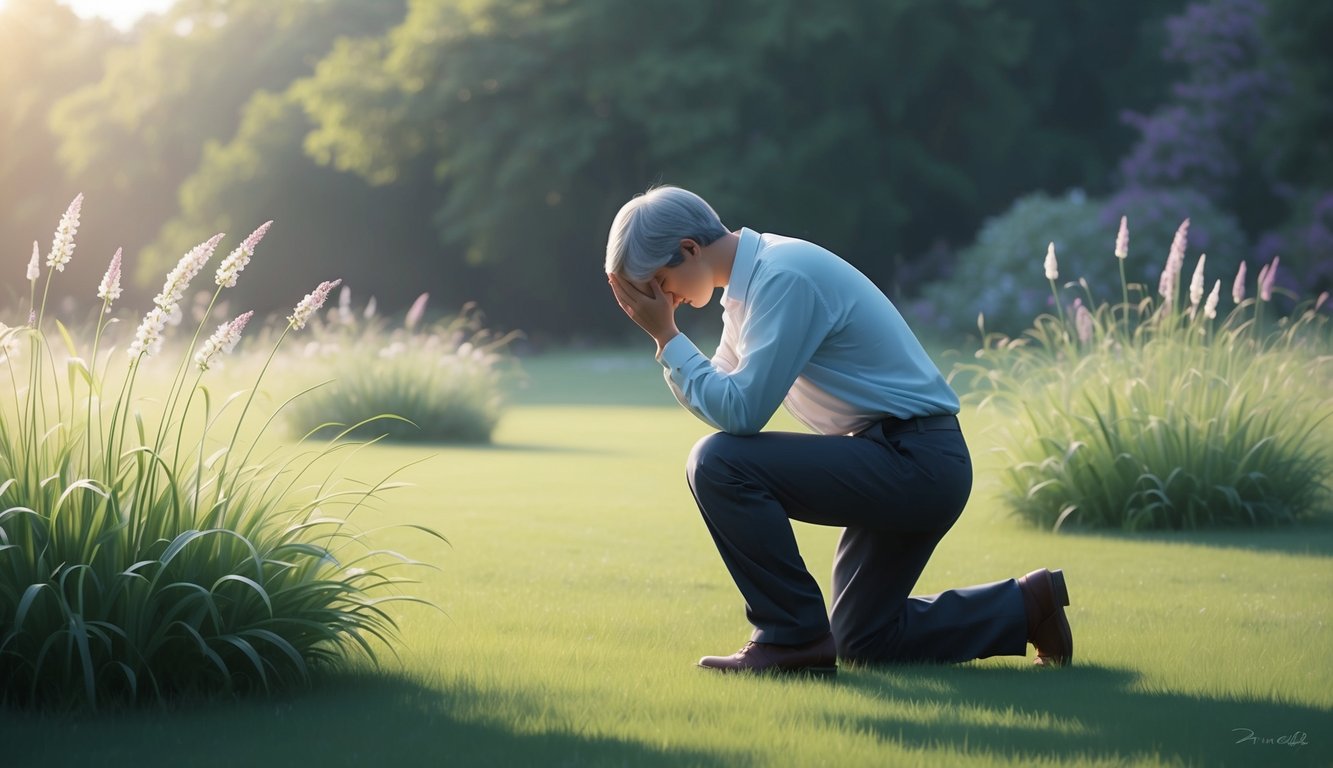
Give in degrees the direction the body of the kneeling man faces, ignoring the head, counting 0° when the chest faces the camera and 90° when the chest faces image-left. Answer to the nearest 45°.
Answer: approximately 90°

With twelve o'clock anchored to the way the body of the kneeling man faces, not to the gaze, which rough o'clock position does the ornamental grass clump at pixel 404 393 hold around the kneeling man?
The ornamental grass clump is roughly at 2 o'clock from the kneeling man.

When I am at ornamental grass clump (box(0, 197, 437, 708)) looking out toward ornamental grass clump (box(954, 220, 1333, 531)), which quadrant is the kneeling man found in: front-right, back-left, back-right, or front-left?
front-right

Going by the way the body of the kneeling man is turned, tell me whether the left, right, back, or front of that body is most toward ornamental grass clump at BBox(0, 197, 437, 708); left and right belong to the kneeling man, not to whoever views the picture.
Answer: front

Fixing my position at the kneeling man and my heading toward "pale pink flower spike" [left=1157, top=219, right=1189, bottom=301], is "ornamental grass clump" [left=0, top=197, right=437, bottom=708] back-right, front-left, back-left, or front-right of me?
back-left

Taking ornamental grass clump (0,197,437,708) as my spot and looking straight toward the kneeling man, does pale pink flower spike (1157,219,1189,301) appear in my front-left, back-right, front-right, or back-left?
front-left

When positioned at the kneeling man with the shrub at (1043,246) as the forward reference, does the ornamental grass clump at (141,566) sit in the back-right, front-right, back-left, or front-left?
back-left

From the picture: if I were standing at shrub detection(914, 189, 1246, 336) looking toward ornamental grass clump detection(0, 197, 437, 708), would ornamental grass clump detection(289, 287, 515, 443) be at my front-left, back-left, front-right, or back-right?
front-right

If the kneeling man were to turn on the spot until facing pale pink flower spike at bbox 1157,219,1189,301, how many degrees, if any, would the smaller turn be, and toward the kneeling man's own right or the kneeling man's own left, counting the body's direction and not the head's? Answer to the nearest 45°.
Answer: approximately 135° to the kneeling man's own right

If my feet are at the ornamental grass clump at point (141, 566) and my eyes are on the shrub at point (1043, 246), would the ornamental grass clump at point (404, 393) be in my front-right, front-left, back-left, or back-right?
front-left

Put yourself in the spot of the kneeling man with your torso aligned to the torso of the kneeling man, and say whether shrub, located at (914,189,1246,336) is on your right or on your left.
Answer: on your right

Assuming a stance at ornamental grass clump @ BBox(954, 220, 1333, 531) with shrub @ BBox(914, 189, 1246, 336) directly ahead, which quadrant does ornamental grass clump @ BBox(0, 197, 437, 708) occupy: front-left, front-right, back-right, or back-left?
back-left
